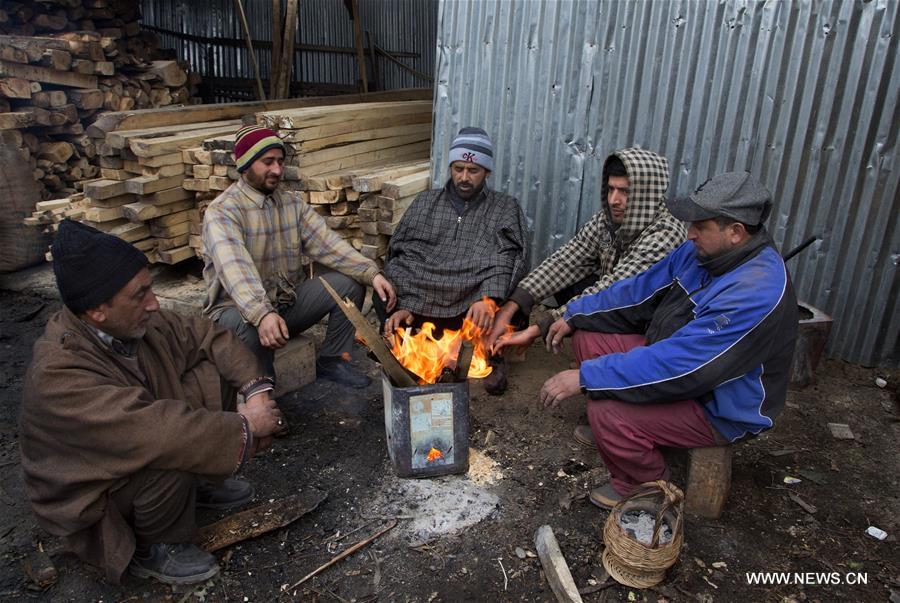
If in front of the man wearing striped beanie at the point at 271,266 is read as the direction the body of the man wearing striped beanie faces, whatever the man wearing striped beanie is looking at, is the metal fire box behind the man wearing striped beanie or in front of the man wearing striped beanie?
in front

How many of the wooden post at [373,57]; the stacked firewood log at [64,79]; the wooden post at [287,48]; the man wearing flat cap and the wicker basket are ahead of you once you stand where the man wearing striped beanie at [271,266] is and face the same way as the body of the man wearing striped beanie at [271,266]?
2

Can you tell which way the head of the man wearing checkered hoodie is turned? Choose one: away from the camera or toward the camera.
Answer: toward the camera

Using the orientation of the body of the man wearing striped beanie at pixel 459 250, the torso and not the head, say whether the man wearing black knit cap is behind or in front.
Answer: in front

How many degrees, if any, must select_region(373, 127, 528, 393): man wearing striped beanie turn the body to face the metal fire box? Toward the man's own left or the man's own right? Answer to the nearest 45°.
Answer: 0° — they already face it

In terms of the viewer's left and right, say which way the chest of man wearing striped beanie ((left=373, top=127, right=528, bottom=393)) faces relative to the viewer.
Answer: facing the viewer

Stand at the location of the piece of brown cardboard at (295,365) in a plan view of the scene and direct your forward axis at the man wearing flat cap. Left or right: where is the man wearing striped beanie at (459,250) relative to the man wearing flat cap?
left

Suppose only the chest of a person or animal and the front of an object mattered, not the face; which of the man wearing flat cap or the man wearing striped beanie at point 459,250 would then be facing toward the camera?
the man wearing striped beanie

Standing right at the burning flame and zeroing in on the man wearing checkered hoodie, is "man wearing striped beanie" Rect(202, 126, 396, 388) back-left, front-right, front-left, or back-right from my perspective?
back-left

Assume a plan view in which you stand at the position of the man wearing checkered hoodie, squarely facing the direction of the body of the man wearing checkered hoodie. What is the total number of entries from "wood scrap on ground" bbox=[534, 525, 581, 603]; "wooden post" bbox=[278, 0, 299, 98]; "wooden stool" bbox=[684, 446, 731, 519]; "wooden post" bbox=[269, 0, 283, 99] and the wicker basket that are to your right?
2

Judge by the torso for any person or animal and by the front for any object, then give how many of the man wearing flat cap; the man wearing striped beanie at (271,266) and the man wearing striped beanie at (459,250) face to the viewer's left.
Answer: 1

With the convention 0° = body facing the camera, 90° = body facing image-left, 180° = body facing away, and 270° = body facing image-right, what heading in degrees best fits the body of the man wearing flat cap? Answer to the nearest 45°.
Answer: approximately 90°

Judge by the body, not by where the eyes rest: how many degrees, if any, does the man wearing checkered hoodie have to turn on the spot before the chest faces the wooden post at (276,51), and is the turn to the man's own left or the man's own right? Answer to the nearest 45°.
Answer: approximately 90° to the man's own right

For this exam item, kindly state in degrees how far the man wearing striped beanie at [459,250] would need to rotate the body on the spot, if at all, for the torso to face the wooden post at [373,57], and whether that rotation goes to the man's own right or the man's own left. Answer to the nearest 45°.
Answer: approximately 180°

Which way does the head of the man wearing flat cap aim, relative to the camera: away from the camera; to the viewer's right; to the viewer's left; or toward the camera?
to the viewer's left

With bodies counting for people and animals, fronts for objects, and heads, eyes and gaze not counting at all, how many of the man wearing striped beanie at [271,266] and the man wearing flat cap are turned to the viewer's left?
1

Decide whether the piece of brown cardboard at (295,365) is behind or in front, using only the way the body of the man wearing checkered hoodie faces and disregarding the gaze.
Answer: in front

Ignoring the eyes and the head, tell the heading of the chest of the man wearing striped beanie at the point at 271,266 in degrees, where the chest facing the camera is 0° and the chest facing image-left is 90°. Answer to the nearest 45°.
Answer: approximately 315°

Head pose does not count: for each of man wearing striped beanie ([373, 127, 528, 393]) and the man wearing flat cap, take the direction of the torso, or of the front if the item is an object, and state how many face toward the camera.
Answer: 1

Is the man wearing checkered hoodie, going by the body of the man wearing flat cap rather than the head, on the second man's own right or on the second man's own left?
on the second man's own right

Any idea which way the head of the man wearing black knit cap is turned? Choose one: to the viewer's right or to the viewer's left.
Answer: to the viewer's right
